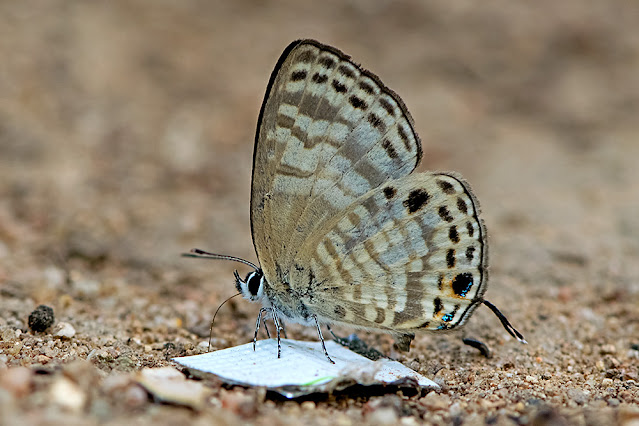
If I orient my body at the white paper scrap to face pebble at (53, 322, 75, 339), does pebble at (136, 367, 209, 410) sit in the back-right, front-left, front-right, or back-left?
front-left

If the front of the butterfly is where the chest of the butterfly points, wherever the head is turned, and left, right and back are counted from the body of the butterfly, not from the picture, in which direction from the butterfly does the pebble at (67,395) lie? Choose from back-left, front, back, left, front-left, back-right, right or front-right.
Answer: front-left

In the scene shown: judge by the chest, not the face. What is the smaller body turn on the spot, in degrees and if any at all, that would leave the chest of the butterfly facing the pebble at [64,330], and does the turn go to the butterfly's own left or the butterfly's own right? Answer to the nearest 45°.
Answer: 0° — it already faces it

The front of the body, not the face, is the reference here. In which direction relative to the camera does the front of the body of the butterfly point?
to the viewer's left

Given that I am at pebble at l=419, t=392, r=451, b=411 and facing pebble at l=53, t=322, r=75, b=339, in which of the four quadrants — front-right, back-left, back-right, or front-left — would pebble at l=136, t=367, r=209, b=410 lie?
front-left

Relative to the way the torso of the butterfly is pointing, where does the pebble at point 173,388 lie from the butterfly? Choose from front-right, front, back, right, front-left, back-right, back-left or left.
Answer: front-left

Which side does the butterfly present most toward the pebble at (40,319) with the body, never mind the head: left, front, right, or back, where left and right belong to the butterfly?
front

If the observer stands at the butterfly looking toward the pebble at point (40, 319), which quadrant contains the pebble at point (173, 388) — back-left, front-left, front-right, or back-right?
front-left
